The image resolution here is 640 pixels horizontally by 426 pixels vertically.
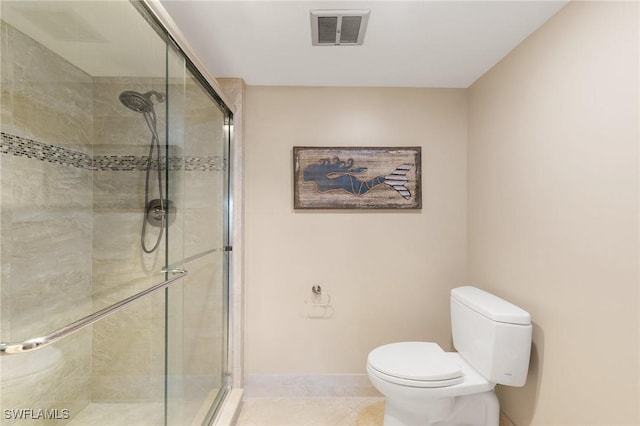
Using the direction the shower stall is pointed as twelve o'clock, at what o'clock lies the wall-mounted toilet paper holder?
The wall-mounted toilet paper holder is roughly at 10 o'clock from the shower stall.

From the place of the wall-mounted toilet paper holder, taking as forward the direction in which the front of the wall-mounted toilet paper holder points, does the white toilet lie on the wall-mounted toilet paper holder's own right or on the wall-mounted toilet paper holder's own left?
on the wall-mounted toilet paper holder's own left

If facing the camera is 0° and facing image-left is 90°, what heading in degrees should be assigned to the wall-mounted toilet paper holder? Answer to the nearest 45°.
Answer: approximately 0°

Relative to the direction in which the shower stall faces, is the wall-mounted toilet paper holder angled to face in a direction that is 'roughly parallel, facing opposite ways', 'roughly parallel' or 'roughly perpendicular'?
roughly perpendicular

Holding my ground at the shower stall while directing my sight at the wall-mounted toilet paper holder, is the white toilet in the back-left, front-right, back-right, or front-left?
front-right

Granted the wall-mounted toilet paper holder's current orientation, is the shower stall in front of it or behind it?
in front

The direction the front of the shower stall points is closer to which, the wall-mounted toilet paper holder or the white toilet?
the white toilet

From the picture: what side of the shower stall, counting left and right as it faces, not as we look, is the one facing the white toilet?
front

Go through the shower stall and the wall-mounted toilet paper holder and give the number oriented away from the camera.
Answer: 0

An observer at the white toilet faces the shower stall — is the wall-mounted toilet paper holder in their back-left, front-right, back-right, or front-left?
front-right

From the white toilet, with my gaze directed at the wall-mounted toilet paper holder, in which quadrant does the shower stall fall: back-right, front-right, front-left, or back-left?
front-left

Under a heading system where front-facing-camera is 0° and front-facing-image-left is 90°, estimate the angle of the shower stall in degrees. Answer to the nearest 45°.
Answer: approximately 315°
